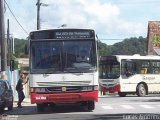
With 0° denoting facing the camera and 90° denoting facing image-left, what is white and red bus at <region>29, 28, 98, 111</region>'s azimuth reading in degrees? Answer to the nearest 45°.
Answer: approximately 0°

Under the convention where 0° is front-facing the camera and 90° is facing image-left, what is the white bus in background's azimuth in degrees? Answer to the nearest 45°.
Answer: approximately 45°

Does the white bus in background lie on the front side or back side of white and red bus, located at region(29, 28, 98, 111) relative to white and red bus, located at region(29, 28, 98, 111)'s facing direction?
on the back side

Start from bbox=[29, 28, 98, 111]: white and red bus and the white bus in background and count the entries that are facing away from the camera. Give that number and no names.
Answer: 0

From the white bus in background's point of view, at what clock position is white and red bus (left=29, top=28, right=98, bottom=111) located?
The white and red bus is roughly at 11 o'clock from the white bus in background.
